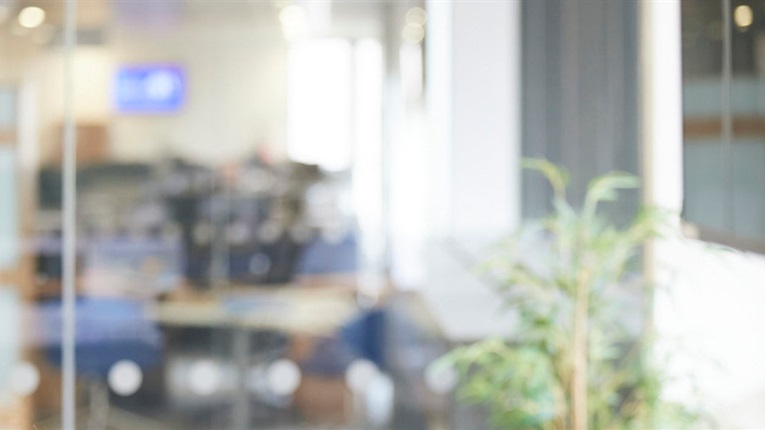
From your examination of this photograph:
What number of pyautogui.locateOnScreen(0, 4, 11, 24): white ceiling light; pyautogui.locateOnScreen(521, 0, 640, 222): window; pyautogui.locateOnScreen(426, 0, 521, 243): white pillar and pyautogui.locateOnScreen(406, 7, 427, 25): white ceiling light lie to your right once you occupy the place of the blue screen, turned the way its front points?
1

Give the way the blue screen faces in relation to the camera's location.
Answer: facing the viewer

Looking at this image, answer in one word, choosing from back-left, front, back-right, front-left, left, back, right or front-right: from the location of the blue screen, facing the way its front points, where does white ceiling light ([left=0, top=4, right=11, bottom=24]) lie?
right

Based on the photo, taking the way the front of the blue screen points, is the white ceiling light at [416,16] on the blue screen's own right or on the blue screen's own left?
on the blue screen's own left

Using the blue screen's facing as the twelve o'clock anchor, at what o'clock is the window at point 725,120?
The window is roughly at 11 o'clock from the blue screen.

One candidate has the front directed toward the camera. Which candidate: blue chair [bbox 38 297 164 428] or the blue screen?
the blue screen
